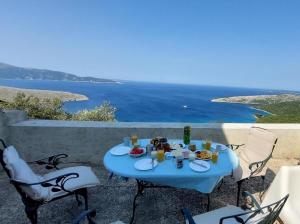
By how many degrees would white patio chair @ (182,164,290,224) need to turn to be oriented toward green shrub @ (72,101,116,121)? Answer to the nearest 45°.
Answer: approximately 45° to its right

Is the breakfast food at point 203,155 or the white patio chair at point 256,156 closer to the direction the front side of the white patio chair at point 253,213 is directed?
the breakfast food

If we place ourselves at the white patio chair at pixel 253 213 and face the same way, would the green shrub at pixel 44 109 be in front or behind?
in front

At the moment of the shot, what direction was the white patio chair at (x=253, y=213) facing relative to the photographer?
facing to the left of the viewer

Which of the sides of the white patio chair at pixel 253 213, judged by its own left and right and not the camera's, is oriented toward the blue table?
front

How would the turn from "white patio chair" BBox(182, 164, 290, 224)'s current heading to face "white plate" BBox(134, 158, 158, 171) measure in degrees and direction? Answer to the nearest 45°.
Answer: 0° — it already faces it

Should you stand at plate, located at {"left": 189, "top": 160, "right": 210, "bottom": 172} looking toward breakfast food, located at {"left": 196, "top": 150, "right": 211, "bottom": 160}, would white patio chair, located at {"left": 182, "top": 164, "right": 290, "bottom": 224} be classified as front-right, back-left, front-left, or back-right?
back-right

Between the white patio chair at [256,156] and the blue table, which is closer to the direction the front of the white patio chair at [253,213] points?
the blue table

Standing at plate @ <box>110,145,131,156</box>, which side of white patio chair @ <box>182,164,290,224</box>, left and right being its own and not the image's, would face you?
front
